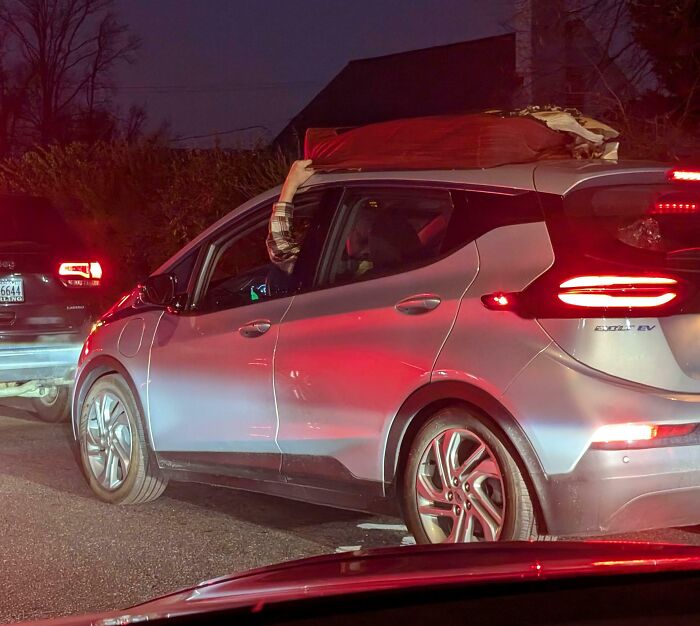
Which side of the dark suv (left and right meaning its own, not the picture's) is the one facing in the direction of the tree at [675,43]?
right

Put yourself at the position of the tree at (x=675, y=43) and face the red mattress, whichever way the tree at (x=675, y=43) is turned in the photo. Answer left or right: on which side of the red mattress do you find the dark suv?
right

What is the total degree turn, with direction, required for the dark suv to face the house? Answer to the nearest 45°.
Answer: approximately 45° to its right

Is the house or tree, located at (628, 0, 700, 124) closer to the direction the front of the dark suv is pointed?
the house

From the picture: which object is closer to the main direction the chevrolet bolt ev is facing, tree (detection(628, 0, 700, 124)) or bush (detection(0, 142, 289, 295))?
the bush

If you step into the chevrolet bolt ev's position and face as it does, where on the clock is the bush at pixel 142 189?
The bush is roughly at 1 o'clock from the chevrolet bolt ev.

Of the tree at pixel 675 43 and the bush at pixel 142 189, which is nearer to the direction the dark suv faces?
the bush

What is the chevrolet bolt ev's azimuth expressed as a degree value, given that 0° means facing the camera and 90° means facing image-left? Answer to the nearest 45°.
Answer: approximately 135°

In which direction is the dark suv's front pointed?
away from the camera

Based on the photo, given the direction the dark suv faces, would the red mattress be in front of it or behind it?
behind
